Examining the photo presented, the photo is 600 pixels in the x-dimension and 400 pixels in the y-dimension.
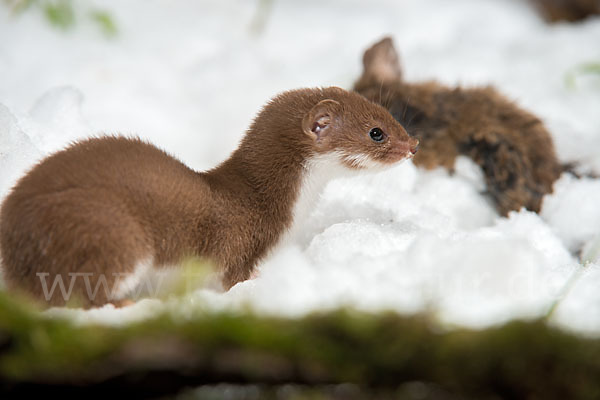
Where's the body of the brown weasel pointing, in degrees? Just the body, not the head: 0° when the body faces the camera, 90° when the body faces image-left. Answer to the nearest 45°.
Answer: approximately 270°
